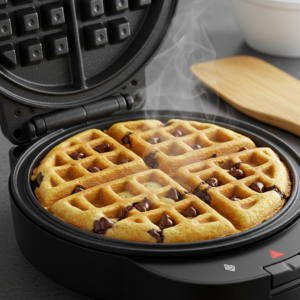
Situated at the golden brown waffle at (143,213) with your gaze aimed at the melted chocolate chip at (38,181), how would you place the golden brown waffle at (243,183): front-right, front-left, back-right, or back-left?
back-right

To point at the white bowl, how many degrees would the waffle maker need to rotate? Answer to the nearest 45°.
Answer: approximately 90° to its left

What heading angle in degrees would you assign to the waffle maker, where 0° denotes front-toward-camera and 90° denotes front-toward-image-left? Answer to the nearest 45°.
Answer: approximately 315°

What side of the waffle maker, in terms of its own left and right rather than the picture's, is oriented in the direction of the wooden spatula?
left
